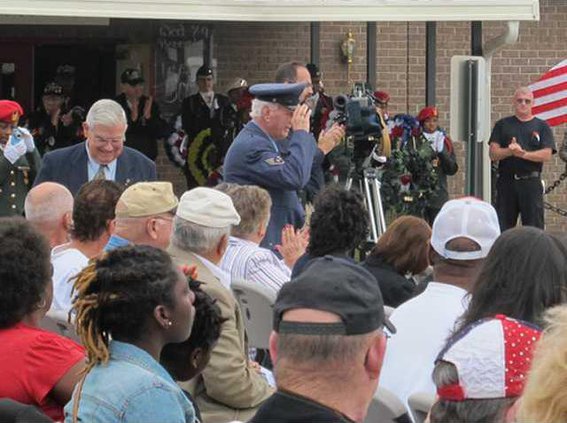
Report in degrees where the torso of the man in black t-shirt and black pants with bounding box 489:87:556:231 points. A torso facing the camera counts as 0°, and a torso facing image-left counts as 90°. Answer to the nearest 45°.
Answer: approximately 0°

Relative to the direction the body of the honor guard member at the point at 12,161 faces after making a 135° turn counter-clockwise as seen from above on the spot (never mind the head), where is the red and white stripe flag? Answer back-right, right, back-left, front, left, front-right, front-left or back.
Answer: front

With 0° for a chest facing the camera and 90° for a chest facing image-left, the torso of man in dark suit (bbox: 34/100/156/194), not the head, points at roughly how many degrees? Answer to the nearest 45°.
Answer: approximately 0°

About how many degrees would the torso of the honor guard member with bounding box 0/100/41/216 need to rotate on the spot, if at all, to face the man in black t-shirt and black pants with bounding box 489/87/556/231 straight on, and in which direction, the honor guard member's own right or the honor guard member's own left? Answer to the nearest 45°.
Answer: approximately 135° to the honor guard member's own left

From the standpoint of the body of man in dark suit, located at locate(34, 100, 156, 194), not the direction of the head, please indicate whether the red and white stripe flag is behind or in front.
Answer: behind

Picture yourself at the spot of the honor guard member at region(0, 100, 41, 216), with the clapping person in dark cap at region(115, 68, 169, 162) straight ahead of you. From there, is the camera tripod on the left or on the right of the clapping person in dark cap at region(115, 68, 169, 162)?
right

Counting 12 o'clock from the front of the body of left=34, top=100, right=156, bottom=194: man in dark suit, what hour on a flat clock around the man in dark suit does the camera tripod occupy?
The camera tripod is roughly at 9 o'clock from the man in dark suit.
